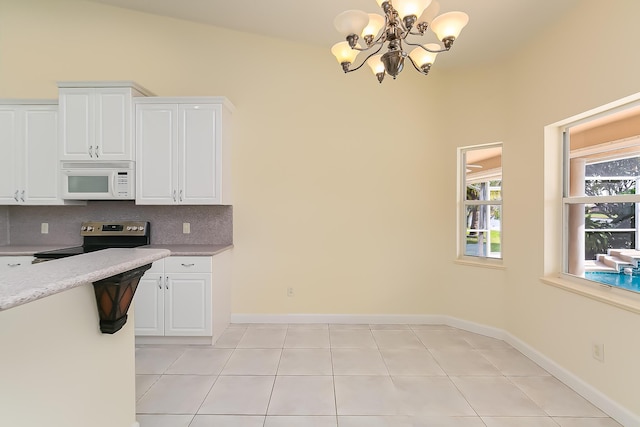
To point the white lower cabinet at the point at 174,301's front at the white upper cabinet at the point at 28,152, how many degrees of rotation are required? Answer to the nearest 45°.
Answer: approximately 135° to its right

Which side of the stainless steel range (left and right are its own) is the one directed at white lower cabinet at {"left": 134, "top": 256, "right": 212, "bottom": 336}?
left

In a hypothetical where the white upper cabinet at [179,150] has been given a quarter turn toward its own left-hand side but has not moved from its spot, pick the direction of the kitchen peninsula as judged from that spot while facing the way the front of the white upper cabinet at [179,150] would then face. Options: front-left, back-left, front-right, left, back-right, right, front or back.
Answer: right

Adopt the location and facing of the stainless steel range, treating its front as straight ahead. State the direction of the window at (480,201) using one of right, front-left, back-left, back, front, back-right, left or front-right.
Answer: left

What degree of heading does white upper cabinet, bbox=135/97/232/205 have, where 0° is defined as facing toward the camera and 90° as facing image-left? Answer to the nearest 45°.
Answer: approximately 0°

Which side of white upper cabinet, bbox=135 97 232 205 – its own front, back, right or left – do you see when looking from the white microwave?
right

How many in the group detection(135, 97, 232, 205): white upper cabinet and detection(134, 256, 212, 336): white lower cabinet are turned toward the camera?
2

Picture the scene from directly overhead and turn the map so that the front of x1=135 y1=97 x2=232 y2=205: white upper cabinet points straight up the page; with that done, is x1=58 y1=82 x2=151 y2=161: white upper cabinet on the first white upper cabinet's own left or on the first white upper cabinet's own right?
on the first white upper cabinet's own right

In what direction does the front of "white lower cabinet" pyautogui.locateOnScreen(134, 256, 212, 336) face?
toward the camera

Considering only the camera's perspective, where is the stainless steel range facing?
facing the viewer and to the left of the viewer

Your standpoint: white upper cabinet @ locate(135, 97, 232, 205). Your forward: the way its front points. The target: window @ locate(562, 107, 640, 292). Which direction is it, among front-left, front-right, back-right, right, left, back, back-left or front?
front-left

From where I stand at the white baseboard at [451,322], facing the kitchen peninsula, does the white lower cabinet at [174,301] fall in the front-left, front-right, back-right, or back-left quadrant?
front-right
